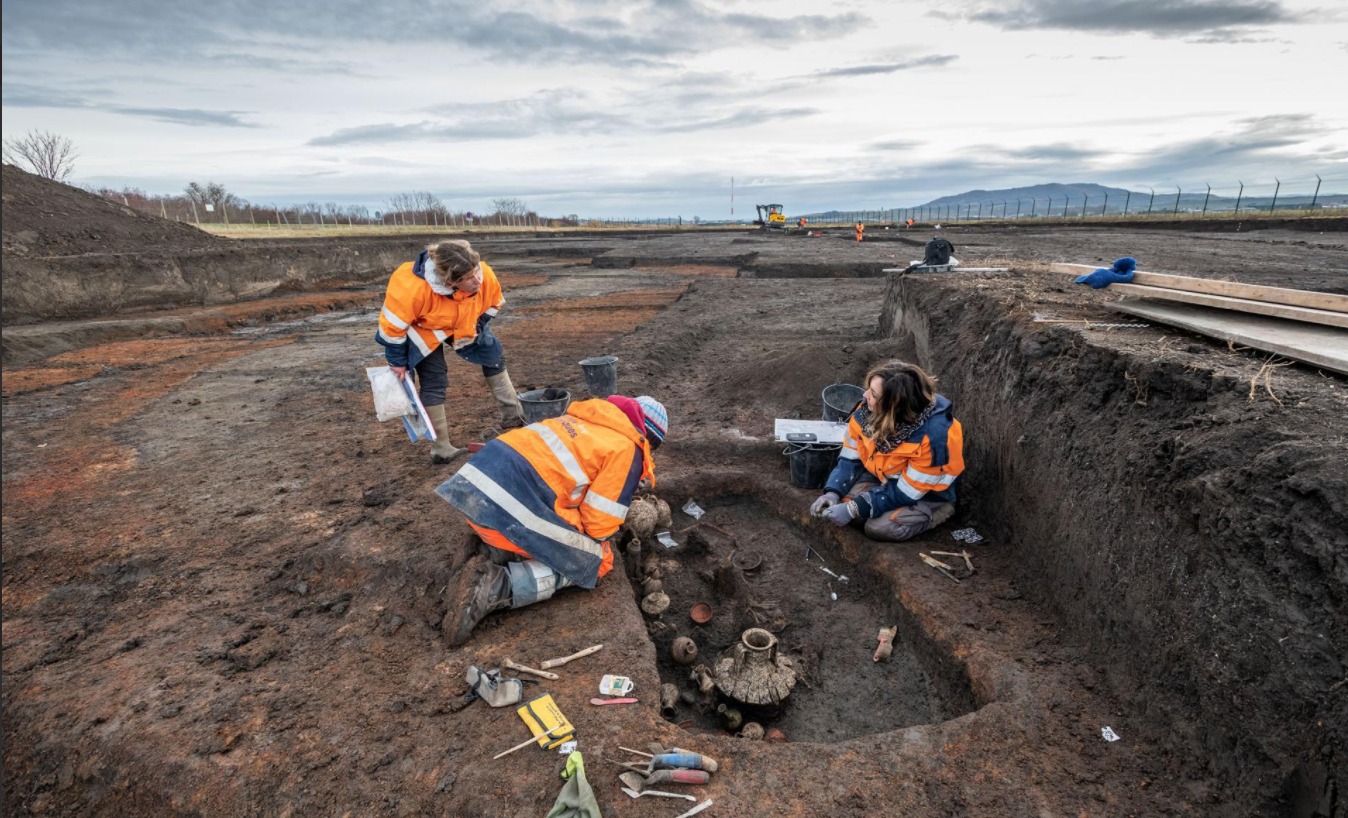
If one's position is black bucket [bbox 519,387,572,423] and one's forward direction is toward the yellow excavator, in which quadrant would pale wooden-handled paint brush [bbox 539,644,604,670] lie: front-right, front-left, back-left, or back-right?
back-right

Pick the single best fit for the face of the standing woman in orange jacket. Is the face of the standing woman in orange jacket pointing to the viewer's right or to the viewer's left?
to the viewer's right

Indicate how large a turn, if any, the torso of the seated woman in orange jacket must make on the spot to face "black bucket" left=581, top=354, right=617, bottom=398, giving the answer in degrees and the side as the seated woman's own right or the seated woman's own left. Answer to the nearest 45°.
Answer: approximately 90° to the seated woman's own right

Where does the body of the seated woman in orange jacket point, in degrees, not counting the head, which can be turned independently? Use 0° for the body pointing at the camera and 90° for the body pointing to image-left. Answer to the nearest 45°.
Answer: approximately 45°

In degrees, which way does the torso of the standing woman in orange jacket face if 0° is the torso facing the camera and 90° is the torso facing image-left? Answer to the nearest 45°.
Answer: approximately 315°

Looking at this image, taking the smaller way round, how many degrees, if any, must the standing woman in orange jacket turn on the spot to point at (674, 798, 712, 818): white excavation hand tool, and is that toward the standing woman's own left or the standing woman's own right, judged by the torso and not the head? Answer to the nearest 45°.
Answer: approximately 45° to the standing woman's own right

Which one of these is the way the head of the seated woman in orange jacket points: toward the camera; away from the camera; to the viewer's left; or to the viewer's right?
to the viewer's left

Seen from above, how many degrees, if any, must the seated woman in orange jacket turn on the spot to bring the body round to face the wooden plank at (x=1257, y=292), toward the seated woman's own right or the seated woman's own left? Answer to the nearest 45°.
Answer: approximately 180°

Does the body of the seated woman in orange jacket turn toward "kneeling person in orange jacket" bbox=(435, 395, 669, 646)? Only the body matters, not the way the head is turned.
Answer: yes

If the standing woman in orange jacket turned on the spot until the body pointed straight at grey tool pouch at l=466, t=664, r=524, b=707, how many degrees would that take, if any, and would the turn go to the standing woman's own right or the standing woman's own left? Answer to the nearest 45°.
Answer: approximately 45° to the standing woman's own right

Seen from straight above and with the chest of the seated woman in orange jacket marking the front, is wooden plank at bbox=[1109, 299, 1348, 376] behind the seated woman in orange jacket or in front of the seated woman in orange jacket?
behind

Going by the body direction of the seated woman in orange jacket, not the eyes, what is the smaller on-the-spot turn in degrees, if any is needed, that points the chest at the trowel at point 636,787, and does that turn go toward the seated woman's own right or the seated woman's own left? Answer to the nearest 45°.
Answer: approximately 45° to the seated woman's own left
